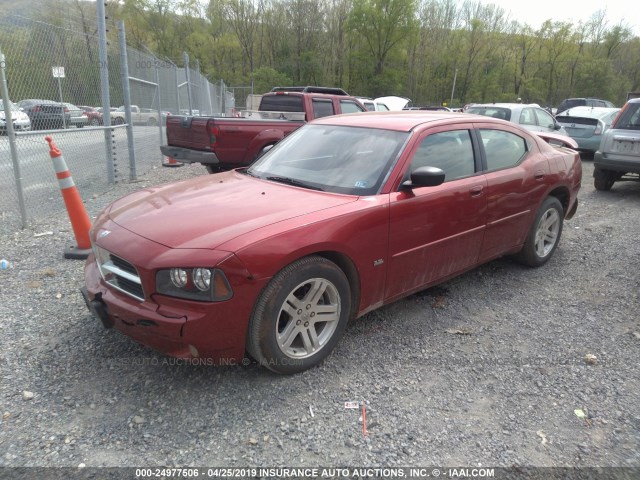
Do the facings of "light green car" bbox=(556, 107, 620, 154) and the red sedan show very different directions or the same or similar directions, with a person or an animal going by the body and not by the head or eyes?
very different directions

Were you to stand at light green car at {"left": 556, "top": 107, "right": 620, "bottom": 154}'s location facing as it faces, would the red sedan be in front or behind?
behind

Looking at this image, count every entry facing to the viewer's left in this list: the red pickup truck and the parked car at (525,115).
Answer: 0

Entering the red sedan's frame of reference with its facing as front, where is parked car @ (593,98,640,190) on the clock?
The parked car is roughly at 6 o'clock from the red sedan.

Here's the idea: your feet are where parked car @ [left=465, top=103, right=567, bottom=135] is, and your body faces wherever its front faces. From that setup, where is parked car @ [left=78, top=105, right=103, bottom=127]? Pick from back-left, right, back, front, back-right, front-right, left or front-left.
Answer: back

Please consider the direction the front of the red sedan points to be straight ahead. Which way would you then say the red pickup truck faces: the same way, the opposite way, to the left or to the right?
the opposite way

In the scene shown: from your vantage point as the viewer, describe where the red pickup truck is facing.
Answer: facing away from the viewer and to the right of the viewer

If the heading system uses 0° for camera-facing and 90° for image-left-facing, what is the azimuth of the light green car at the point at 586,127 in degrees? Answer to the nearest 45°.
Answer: approximately 225°

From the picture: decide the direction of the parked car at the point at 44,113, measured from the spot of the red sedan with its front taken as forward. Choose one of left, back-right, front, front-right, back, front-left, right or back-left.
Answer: right

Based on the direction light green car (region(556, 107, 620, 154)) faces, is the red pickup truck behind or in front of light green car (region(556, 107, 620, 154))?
behind

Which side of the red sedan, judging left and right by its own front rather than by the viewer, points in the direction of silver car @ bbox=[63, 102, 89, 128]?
right
